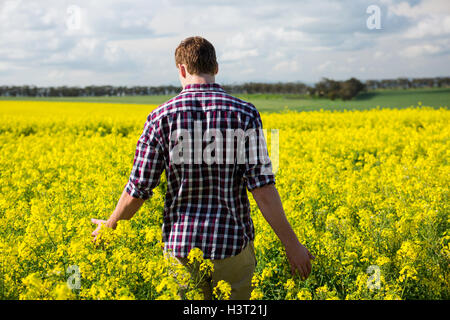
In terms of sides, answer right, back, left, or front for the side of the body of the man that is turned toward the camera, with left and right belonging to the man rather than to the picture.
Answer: back
